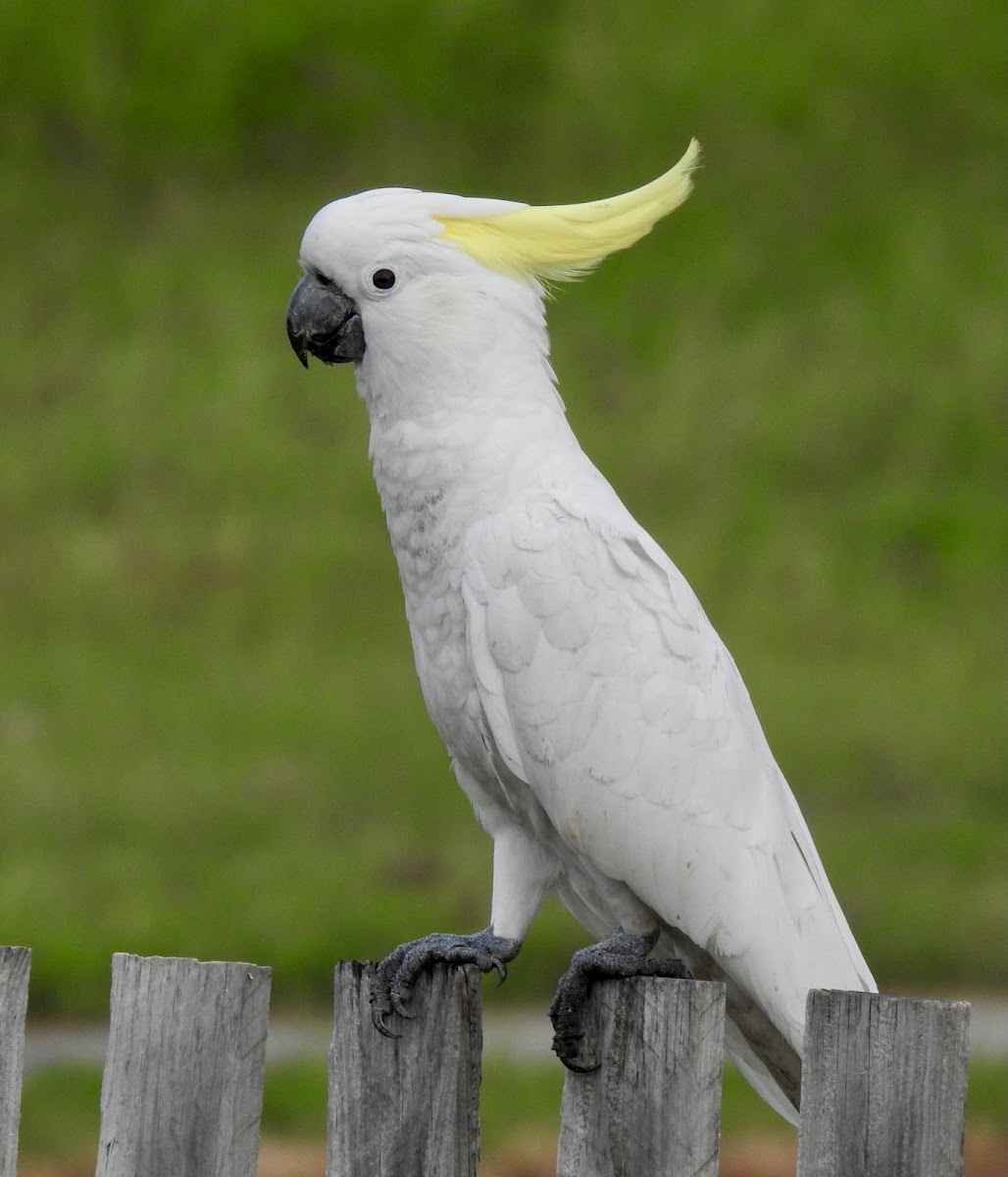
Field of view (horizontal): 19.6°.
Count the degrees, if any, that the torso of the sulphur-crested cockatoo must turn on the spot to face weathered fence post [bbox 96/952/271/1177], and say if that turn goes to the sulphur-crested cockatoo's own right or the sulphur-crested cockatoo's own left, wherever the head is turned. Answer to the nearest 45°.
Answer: approximately 45° to the sulphur-crested cockatoo's own left

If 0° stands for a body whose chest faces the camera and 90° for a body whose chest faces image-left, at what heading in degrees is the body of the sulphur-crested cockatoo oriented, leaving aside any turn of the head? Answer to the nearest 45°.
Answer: approximately 90°

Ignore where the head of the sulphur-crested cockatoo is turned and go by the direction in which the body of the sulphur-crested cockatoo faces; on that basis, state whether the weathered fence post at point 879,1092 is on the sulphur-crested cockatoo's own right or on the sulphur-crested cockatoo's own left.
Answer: on the sulphur-crested cockatoo's own left

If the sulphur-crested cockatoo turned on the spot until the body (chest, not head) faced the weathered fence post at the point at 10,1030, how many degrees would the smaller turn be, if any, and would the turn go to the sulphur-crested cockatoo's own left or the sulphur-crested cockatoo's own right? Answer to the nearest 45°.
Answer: approximately 45° to the sulphur-crested cockatoo's own left
